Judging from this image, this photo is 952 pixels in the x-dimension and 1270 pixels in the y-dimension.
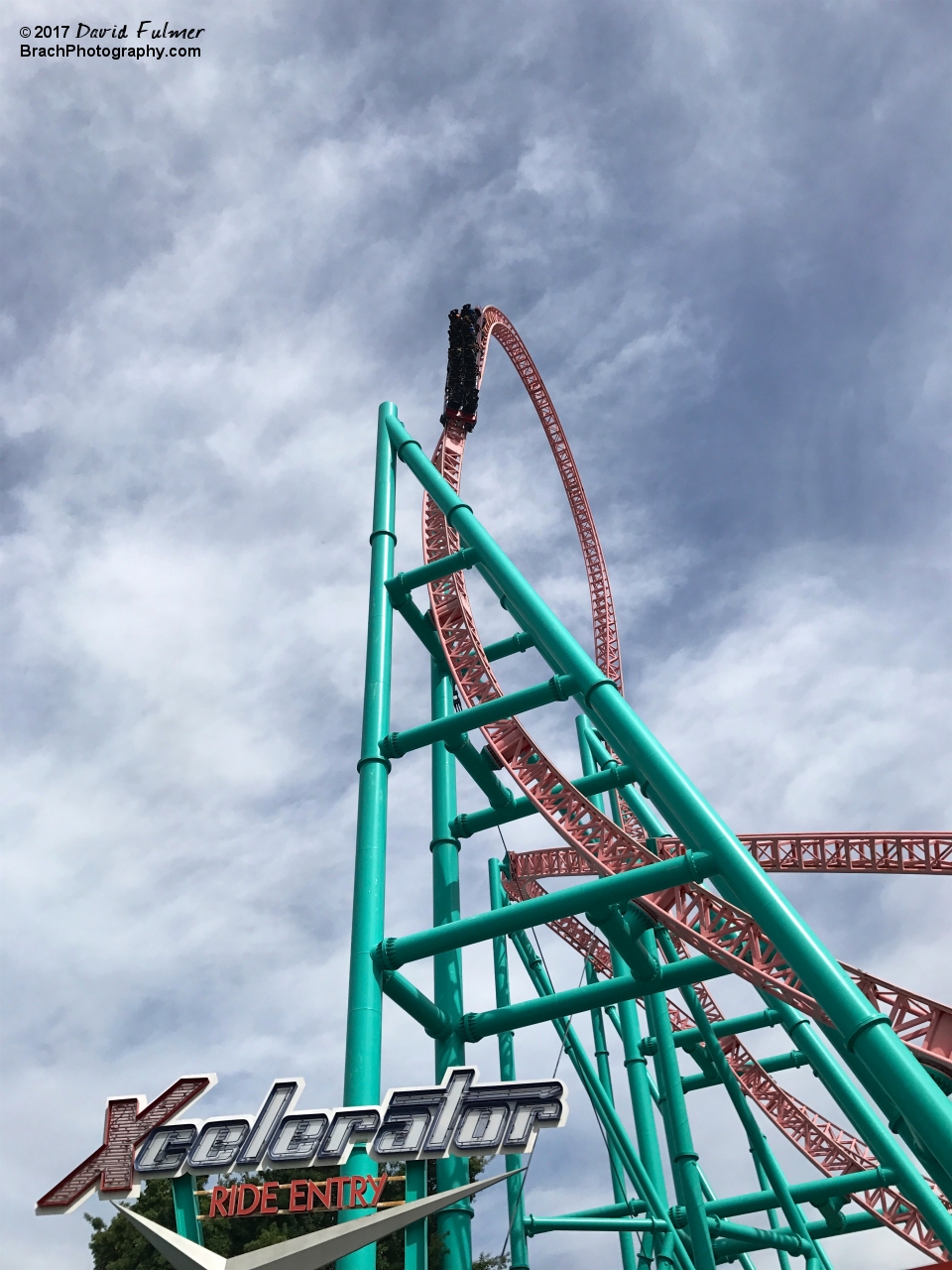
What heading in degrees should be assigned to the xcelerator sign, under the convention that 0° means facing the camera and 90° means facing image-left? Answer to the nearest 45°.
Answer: approximately 0°
